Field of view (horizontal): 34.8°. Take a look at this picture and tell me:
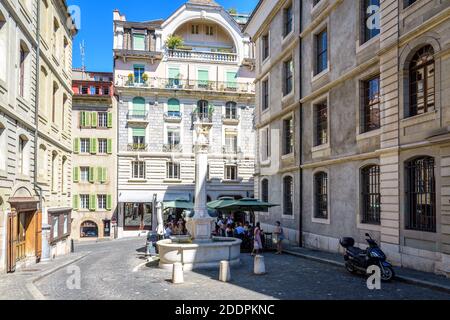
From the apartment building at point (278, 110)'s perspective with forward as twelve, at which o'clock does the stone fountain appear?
The stone fountain is roughly at 11 o'clock from the apartment building.

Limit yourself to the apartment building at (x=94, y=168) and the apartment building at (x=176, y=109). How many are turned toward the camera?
2

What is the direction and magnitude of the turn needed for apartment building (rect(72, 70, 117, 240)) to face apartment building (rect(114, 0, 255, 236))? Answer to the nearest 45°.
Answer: approximately 90° to its left

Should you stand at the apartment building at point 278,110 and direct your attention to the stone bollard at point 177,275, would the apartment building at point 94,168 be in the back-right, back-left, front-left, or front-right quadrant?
back-right

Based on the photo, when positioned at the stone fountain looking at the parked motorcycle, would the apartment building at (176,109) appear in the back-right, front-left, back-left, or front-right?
back-left

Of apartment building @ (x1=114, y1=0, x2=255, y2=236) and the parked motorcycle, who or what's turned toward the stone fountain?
the apartment building

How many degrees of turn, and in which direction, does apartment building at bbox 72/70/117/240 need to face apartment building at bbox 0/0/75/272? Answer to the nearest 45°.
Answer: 0° — it already faces it

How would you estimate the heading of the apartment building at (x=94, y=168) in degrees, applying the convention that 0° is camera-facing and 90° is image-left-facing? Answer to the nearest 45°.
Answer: approximately 0°

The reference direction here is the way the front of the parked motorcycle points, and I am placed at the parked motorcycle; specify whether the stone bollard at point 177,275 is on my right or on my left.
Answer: on my right
